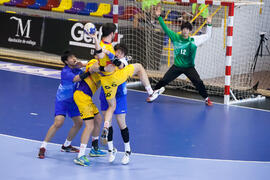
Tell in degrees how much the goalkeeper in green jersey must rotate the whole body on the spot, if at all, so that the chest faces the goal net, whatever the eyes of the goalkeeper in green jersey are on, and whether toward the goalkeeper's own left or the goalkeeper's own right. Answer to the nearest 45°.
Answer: approximately 180°

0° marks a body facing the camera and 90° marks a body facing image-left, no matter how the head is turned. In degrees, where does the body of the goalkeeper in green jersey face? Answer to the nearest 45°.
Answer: approximately 0°

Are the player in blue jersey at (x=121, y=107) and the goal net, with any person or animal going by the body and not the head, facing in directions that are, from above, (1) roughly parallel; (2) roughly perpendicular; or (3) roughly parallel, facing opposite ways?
roughly parallel

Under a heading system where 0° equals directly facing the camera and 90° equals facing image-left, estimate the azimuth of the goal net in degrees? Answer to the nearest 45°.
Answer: approximately 45°

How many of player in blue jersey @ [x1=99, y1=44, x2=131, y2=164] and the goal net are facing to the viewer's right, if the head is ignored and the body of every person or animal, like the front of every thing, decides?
0

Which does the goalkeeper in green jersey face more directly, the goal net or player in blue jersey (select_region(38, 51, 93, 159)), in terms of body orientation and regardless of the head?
the player in blue jersey

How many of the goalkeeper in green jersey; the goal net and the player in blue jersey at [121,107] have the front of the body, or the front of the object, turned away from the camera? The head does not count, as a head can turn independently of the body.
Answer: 0

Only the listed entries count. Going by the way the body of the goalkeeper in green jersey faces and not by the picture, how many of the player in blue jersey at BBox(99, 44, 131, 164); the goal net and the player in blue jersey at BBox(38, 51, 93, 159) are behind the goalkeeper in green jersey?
1

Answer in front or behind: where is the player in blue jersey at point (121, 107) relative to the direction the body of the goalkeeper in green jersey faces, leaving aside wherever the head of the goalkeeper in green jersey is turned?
in front

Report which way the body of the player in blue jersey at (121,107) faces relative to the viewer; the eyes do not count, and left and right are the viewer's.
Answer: facing the viewer and to the left of the viewer
